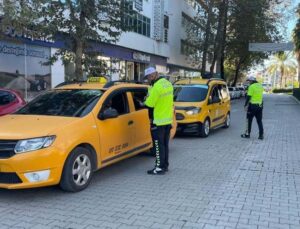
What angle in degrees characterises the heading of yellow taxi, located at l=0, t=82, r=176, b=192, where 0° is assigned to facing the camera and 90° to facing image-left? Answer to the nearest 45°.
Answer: approximately 45°

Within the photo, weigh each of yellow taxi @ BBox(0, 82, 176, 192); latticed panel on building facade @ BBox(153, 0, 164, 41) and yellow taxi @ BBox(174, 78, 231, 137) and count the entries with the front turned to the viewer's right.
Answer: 0

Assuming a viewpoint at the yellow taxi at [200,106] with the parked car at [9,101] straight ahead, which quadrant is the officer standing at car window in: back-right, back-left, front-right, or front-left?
front-left

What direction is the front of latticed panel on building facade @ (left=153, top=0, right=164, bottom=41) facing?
toward the camera

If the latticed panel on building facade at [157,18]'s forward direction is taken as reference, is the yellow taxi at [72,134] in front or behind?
in front

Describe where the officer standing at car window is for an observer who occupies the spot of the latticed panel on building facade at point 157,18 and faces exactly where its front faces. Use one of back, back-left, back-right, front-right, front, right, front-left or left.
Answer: front

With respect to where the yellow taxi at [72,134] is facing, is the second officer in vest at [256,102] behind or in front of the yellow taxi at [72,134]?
behind

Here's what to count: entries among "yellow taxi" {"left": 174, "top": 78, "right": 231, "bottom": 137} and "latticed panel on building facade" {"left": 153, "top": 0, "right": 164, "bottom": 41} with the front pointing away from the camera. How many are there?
0

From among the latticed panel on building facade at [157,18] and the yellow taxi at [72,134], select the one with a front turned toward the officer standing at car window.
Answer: the latticed panel on building facade

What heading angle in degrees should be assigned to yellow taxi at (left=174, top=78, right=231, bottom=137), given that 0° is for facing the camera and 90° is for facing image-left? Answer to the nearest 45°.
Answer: approximately 45°

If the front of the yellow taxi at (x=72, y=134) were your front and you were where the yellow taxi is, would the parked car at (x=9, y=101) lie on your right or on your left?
on your right

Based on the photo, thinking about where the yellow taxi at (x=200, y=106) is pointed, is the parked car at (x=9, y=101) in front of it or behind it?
in front

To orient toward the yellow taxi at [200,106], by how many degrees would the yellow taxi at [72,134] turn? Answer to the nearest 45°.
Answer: approximately 180°

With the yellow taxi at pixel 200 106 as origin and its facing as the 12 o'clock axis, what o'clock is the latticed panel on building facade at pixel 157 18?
The latticed panel on building facade is roughly at 4 o'clock from the yellow taxi.
